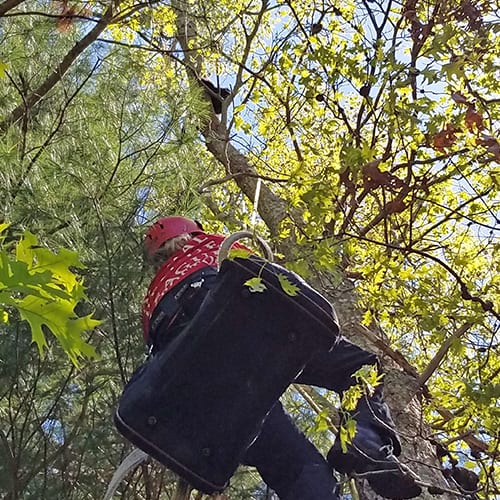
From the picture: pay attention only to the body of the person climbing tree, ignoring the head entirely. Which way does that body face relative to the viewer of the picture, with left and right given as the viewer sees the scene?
facing away from the viewer and to the right of the viewer
